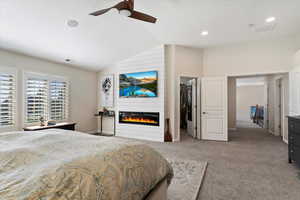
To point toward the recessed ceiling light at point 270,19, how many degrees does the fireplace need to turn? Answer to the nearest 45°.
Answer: approximately 90° to its left

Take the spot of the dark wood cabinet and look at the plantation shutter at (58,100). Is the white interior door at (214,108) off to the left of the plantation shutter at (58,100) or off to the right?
right

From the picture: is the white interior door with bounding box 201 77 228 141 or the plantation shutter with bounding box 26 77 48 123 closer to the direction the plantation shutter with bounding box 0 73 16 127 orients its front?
the white interior door

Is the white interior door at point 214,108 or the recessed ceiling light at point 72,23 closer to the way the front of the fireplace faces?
the recessed ceiling light

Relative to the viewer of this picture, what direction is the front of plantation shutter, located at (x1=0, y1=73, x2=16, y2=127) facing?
facing the viewer and to the right of the viewer

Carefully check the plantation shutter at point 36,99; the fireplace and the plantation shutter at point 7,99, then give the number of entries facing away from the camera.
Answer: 0

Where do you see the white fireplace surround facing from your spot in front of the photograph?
facing the viewer and to the left of the viewer

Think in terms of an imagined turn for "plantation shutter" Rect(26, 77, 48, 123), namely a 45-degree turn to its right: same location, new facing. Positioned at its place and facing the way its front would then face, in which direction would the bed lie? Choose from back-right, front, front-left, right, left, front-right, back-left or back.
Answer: front

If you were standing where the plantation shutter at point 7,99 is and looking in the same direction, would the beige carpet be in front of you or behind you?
in front

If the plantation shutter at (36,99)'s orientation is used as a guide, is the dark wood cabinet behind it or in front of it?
in front

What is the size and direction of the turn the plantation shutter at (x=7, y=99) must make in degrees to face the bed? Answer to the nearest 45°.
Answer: approximately 45° to its right

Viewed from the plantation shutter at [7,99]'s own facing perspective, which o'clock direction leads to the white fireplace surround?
The white fireplace surround is roughly at 11 o'clock from the plantation shutter.
